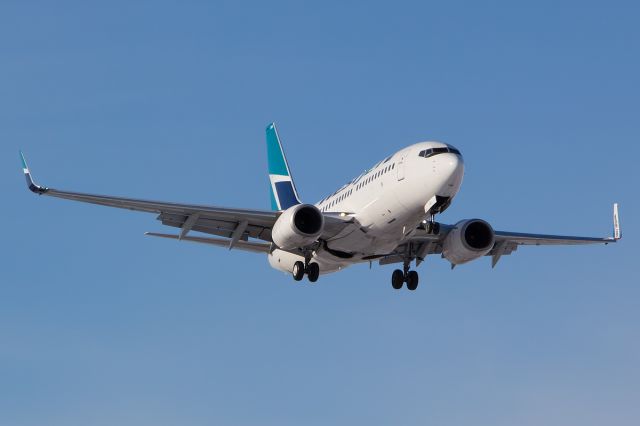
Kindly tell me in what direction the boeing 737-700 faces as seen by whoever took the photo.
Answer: facing the viewer and to the right of the viewer
